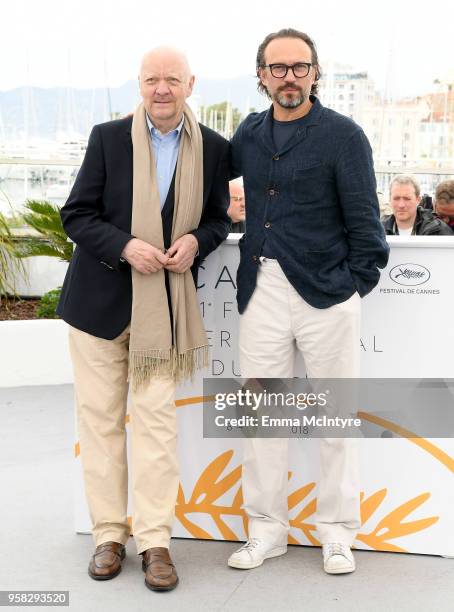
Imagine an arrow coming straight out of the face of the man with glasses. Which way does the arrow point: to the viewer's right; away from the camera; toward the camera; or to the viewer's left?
toward the camera

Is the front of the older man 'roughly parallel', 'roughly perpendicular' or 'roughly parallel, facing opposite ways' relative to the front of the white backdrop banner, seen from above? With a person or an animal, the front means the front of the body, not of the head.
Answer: roughly parallel

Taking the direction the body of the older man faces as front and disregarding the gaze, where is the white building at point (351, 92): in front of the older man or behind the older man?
behind

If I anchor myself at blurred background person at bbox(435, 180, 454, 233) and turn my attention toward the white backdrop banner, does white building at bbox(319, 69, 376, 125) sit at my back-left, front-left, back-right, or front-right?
back-right

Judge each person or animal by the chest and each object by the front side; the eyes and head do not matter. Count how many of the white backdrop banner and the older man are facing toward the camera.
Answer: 2

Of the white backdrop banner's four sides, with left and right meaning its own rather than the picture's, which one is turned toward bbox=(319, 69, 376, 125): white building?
back

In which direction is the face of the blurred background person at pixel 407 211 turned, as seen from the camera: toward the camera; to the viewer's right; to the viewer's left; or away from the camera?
toward the camera

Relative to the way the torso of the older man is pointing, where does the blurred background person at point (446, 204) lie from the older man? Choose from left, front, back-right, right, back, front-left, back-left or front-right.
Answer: back-left

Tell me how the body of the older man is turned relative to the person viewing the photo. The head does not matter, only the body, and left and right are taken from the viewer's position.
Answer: facing the viewer

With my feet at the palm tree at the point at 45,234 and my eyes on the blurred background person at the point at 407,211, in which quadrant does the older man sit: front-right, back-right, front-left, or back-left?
front-right

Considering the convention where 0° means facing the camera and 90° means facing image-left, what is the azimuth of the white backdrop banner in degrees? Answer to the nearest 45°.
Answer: approximately 0°
